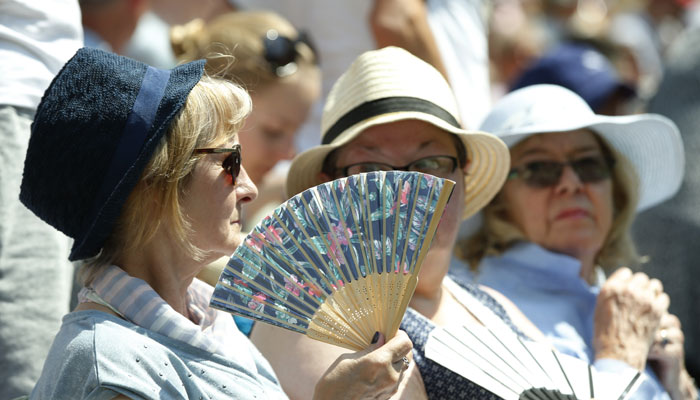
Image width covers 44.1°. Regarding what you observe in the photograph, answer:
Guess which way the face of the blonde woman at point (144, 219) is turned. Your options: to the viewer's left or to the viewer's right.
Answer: to the viewer's right

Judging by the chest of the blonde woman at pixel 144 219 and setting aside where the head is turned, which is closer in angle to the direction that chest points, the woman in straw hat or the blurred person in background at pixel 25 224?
the woman in straw hat

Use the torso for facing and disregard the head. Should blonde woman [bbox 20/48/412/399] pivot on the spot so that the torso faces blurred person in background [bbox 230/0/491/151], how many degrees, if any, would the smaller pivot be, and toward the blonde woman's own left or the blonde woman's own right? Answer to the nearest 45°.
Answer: approximately 45° to the blonde woman's own left

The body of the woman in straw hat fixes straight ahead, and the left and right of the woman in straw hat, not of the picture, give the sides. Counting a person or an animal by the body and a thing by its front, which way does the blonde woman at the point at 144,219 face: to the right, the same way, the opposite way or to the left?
to the left

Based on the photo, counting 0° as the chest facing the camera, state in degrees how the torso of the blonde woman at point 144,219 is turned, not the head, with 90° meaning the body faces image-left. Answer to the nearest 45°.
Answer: approximately 270°

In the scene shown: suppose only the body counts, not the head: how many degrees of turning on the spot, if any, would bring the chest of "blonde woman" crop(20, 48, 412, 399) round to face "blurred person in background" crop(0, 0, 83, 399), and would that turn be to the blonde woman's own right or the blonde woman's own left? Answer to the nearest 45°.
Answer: approximately 135° to the blonde woman's own left

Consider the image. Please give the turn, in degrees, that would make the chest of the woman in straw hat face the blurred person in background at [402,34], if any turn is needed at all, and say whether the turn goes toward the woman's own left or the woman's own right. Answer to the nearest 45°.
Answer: approximately 180°

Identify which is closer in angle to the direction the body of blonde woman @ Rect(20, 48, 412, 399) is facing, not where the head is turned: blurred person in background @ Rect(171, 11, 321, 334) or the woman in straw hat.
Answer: the woman in straw hat

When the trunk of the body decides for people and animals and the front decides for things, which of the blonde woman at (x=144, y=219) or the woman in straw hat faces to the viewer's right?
the blonde woman

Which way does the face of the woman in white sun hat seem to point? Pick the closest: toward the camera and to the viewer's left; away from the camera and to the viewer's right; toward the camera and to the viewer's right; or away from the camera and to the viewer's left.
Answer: toward the camera and to the viewer's left

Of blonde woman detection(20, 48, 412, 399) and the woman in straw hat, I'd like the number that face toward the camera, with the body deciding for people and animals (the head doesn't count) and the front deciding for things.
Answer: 1
